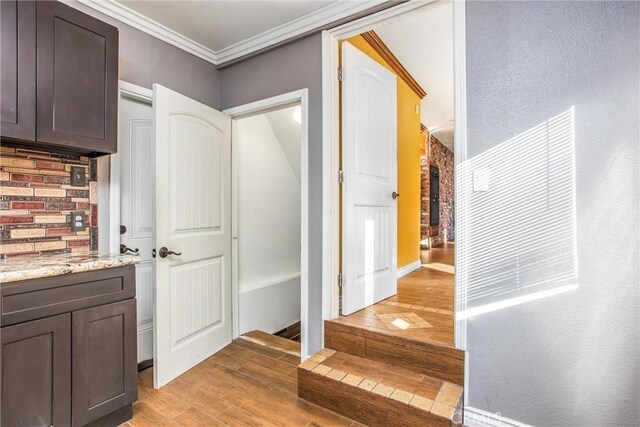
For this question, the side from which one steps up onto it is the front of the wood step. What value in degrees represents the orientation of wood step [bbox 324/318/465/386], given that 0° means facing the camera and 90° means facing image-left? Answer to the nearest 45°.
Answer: approximately 45°

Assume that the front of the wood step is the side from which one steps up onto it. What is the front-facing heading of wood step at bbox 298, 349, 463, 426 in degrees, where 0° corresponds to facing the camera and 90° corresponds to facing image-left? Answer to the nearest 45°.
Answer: approximately 45°

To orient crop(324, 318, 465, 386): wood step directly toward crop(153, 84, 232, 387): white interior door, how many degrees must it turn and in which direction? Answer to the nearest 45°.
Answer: approximately 45° to its right

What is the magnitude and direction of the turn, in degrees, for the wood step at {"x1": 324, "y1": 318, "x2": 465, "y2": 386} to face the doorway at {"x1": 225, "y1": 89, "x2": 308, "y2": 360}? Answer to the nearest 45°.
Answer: approximately 90° to its right

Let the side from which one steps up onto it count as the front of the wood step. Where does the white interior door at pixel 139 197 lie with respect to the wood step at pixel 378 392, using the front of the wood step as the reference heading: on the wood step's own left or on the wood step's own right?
on the wood step's own right

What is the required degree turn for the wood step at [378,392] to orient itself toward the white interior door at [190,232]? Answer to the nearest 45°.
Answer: approximately 45° to its right

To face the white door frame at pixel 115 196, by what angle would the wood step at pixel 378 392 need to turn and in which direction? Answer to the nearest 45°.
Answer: approximately 45° to its right
